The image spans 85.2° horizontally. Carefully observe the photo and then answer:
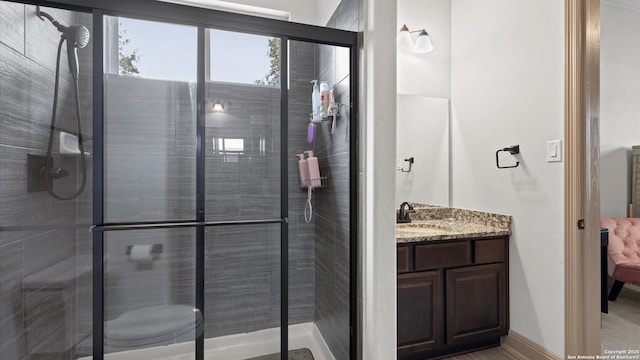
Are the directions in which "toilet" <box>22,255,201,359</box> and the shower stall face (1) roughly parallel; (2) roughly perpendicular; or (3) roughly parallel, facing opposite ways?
roughly perpendicular

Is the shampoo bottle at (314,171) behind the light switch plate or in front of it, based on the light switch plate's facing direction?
in front

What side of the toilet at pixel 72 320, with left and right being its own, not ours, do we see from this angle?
right
